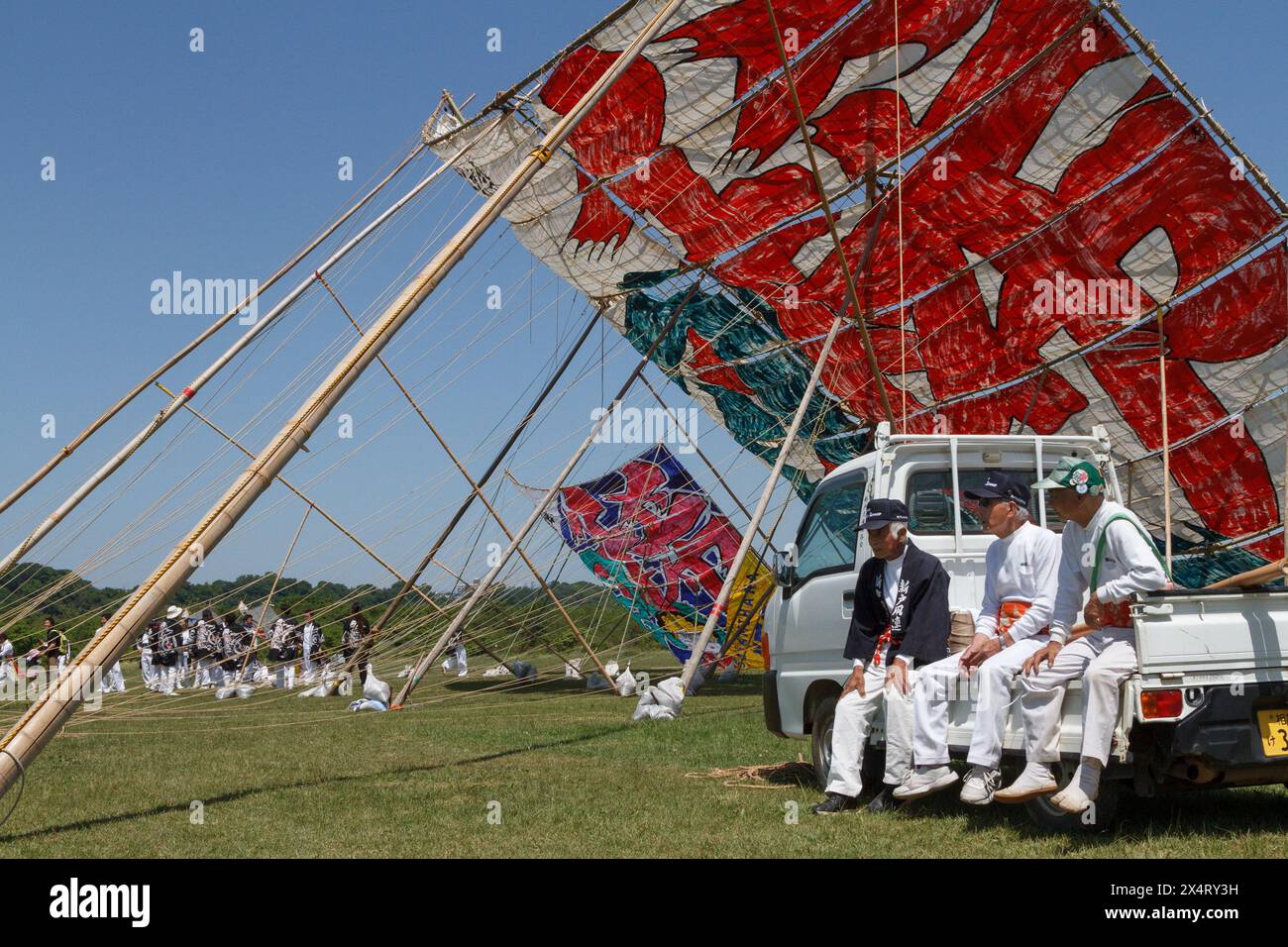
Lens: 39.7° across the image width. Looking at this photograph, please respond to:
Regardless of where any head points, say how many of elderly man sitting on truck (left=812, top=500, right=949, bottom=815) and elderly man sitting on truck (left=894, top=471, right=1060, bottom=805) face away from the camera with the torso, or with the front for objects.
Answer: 0

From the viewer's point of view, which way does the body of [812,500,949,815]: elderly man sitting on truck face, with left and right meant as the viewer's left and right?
facing the viewer and to the left of the viewer

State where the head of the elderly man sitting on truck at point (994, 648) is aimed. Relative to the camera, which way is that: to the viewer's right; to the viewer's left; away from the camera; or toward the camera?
to the viewer's left

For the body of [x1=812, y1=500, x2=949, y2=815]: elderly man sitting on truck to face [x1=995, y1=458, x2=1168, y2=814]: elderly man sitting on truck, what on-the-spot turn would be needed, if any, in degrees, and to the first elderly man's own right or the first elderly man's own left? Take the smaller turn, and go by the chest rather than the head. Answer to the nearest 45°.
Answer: approximately 90° to the first elderly man's own left

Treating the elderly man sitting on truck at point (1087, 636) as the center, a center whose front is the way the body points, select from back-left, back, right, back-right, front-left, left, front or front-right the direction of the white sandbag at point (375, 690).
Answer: right

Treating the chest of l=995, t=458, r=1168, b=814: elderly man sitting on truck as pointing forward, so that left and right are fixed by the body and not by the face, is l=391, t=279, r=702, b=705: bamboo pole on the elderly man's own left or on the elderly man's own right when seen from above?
on the elderly man's own right

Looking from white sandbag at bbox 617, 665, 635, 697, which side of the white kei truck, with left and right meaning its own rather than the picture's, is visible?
front

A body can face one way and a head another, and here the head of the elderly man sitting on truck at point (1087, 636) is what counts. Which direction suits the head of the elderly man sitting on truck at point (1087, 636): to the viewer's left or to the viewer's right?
to the viewer's left

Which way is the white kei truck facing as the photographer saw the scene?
facing away from the viewer and to the left of the viewer

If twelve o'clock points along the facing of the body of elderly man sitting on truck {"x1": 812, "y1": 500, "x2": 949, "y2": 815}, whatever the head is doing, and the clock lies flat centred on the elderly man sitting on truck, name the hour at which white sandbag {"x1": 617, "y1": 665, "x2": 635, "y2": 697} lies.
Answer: The white sandbag is roughly at 4 o'clock from the elderly man sitting on truck.

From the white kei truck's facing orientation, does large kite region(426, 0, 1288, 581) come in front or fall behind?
in front

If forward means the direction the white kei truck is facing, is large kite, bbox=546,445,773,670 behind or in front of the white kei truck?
in front

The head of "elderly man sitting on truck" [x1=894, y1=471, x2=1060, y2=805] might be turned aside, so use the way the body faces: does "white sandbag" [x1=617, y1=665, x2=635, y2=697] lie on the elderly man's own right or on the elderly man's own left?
on the elderly man's own right

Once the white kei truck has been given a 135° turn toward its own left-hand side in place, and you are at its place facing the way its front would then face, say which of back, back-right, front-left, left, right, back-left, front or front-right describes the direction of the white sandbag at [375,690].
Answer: back-right
